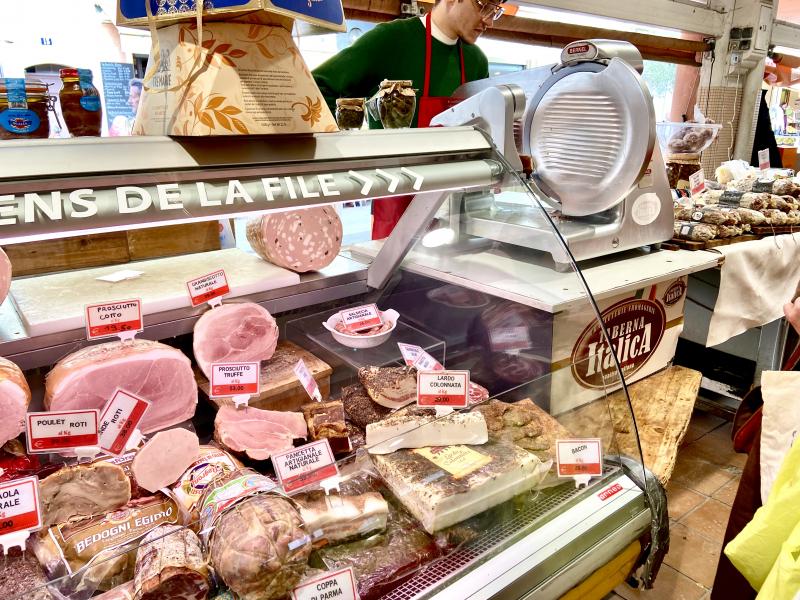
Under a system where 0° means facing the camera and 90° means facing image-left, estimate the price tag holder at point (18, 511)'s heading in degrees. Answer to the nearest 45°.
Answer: approximately 0°

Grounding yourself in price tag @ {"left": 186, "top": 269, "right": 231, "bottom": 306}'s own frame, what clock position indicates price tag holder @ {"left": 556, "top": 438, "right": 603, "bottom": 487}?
The price tag holder is roughly at 10 o'clock from the price tag.

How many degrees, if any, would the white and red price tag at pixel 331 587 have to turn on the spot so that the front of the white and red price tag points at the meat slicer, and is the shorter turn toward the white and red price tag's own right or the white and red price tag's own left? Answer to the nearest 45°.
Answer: approximately 135° to the white and red price tag's own left
